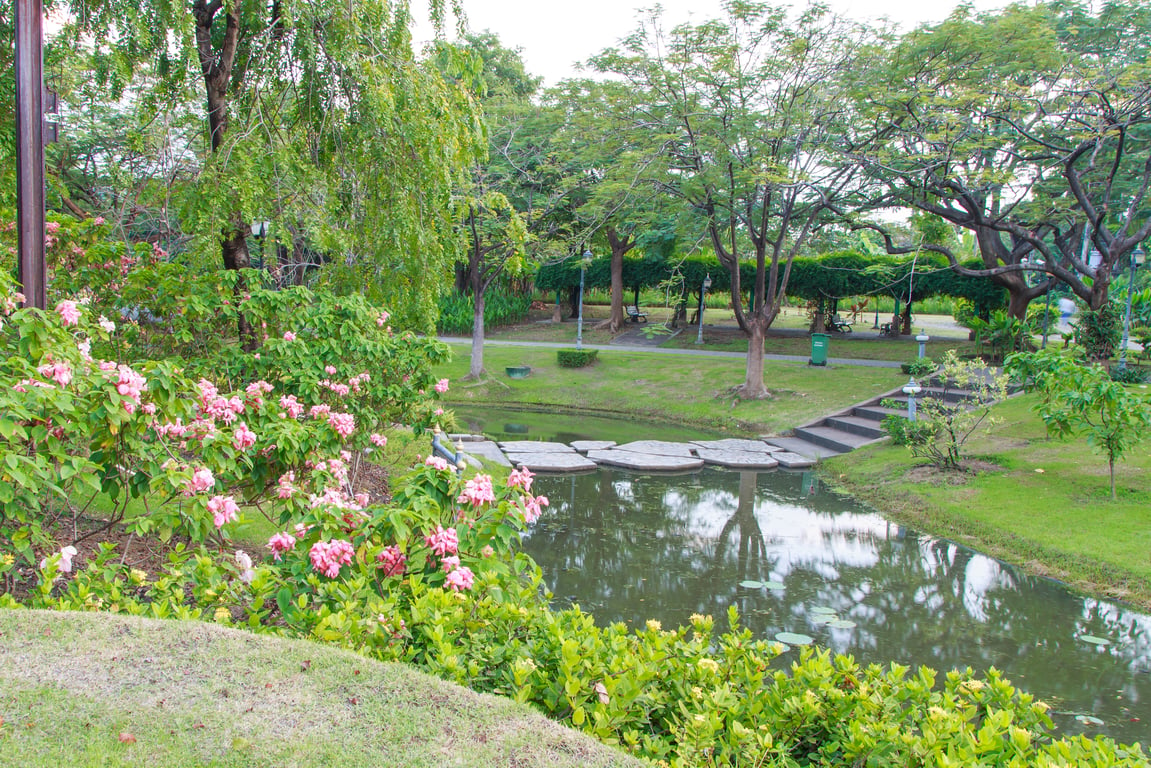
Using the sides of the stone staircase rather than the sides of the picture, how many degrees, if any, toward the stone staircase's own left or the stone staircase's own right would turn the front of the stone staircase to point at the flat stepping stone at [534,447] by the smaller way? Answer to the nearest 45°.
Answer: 0° — it already faces it

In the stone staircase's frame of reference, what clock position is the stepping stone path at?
The stepping stone path is roughly at 12 o'clock from the stone staircase.

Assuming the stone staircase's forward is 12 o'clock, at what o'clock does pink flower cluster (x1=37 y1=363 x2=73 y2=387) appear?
The pink flower cluster is roughly at 11 o'clock from the stone staircase.

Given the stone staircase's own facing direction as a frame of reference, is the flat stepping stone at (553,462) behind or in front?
in front

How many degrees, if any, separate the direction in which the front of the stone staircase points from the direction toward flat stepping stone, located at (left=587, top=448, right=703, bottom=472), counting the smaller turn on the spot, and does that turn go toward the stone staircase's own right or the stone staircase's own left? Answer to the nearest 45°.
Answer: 0° — it already faces it

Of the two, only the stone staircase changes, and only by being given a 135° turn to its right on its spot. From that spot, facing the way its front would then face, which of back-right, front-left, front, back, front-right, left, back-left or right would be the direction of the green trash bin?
front

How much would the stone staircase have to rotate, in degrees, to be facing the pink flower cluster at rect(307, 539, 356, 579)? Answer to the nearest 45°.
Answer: approximately 45° to its left

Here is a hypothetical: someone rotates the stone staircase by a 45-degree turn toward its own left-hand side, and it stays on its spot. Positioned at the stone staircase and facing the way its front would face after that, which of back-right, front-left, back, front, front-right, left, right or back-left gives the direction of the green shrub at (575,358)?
back-right

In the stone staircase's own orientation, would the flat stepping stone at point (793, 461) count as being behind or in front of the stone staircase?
in front

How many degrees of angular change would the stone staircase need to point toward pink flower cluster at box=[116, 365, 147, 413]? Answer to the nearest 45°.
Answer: approximately 45° to its left

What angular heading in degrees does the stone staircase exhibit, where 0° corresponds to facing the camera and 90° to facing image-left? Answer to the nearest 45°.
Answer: approximately 45°

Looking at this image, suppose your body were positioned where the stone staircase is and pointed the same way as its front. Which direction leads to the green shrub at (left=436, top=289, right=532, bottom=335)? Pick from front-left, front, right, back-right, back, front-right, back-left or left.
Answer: right

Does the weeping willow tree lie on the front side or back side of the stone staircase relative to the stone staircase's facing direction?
on the front side
